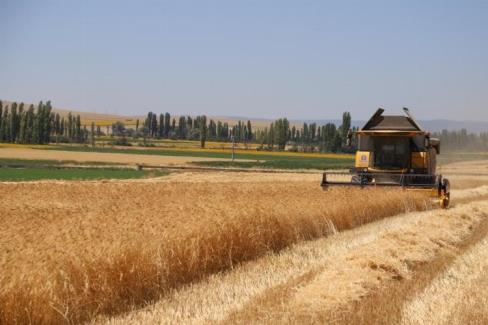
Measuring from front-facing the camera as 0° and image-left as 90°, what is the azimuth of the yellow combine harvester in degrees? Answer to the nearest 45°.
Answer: approximately 0°
